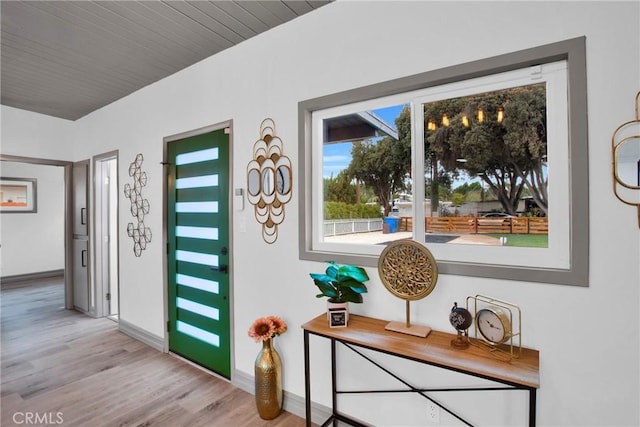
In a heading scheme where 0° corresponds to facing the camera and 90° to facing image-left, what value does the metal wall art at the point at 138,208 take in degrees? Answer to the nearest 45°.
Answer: approximately 45°

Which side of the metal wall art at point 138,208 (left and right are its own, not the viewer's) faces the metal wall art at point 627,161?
left

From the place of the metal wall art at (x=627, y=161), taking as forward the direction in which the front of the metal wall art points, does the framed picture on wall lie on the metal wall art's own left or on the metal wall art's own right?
on the metal wall art's own right

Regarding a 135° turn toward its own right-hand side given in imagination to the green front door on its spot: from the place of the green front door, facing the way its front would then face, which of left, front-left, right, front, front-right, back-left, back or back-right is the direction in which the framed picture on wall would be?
front-left

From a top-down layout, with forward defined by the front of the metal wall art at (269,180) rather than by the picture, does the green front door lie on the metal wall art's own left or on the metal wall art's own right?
on the metal wall art's own right

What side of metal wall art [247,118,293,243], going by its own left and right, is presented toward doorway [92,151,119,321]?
right

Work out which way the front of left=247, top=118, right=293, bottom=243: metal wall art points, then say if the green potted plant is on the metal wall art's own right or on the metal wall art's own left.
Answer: on the metal wall art's own left

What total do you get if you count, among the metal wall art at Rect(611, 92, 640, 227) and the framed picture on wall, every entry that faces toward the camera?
2

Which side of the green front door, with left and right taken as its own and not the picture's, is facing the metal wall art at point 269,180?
left
